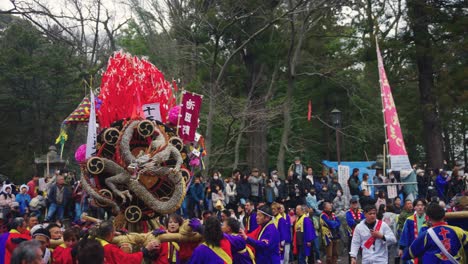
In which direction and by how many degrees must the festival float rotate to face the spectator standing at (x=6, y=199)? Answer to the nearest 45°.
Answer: approximately 135° to its right

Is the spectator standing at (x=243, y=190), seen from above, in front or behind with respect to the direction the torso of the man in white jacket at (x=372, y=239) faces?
behind

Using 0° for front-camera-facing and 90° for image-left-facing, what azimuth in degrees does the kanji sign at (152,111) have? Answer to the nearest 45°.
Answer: approximately 0°
